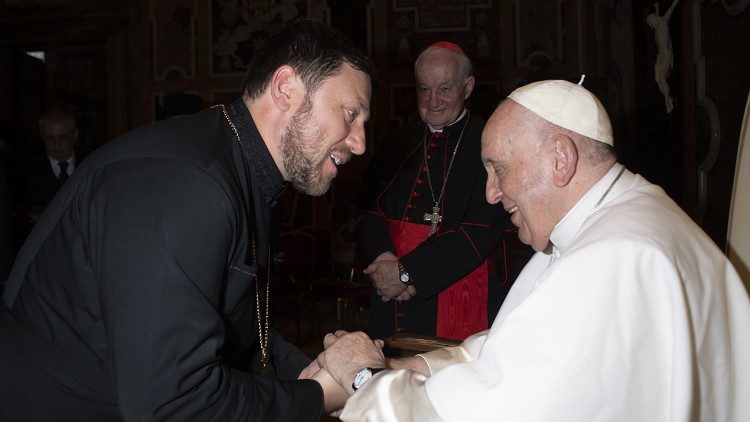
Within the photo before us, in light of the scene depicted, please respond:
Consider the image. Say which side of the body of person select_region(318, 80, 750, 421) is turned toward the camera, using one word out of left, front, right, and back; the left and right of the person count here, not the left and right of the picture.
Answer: left

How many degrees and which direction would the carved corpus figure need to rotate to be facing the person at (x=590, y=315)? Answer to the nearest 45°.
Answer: approximately 45° to its left

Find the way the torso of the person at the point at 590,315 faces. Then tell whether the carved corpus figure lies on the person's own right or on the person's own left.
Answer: on the person's own right

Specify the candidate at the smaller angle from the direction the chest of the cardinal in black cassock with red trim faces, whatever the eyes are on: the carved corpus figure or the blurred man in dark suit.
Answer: the blurred man in dark suit

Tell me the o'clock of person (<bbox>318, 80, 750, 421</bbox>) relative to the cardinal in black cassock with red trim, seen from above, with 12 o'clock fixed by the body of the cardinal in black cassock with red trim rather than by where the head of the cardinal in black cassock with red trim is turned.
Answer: The person is roughly at 10 o'clock from the cardinal in black cassock with red trim.

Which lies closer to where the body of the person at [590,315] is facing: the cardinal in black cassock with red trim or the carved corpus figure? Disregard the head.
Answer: the cardinal in black cassock with red trim

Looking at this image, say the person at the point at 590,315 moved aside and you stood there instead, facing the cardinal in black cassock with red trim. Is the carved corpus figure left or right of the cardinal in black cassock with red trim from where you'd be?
right
